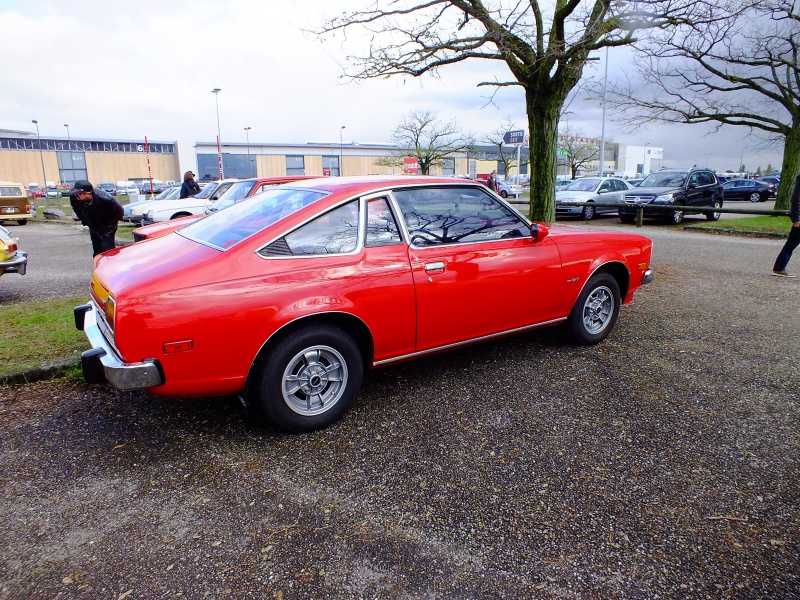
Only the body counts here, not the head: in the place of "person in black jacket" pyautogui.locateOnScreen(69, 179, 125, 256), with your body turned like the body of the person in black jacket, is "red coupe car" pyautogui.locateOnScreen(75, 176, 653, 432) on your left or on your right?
on your left

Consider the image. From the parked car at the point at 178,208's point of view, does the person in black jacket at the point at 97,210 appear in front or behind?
in front

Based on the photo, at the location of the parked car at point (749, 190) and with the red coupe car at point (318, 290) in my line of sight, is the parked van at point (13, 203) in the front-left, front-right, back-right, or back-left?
front-right

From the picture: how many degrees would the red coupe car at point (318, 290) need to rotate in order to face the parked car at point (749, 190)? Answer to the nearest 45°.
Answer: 0° — it already faces it

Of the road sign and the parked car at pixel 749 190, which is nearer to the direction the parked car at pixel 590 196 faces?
the road sign
